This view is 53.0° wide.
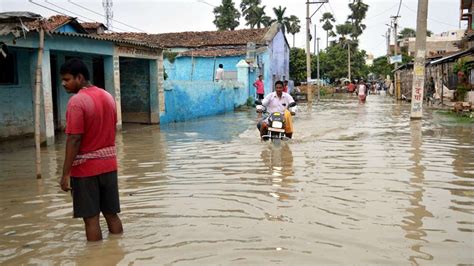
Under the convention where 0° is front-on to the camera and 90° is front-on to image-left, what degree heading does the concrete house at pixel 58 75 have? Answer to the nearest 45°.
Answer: approximately 315°

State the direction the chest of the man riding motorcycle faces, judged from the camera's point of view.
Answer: toward the camera

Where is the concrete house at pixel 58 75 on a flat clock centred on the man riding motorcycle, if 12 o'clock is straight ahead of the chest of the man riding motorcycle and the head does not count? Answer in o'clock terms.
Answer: The concrete house is roughly at 4 o'clock from the man riding motorcycle.

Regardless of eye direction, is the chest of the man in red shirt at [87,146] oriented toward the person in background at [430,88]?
no

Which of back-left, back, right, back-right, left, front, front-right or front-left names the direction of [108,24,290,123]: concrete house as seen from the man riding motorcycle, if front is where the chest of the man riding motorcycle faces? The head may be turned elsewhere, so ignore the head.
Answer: back

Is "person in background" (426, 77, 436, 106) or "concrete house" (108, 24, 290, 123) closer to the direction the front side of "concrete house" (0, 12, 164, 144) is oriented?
the person in background

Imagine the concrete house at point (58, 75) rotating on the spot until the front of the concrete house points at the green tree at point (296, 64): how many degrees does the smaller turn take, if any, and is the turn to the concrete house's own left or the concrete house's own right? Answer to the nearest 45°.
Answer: approximately 90° to the concrete house's own left

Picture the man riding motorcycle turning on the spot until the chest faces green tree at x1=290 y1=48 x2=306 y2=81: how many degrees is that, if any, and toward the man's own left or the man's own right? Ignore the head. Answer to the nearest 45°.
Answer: approximately 180°

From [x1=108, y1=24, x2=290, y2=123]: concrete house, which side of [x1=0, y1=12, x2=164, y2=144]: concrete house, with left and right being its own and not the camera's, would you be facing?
left

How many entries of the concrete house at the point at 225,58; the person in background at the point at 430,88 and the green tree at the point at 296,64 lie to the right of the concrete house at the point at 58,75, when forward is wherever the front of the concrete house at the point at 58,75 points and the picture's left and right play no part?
0

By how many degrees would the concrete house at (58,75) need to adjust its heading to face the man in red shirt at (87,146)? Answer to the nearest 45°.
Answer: approximately 45° to its right

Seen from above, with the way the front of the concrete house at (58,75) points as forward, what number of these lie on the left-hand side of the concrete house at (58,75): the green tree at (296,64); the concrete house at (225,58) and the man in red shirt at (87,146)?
2
